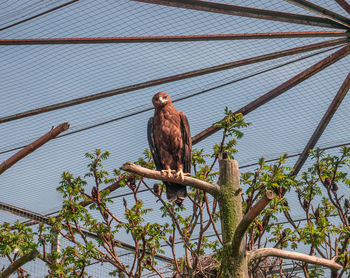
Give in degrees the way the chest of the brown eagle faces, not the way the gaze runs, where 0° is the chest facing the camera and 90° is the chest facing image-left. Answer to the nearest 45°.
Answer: approximately 0°

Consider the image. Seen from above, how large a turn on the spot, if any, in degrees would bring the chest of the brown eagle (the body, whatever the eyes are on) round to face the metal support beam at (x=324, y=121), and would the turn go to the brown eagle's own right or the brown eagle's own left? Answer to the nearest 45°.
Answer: approximately 90° to the brown eagle's own left
